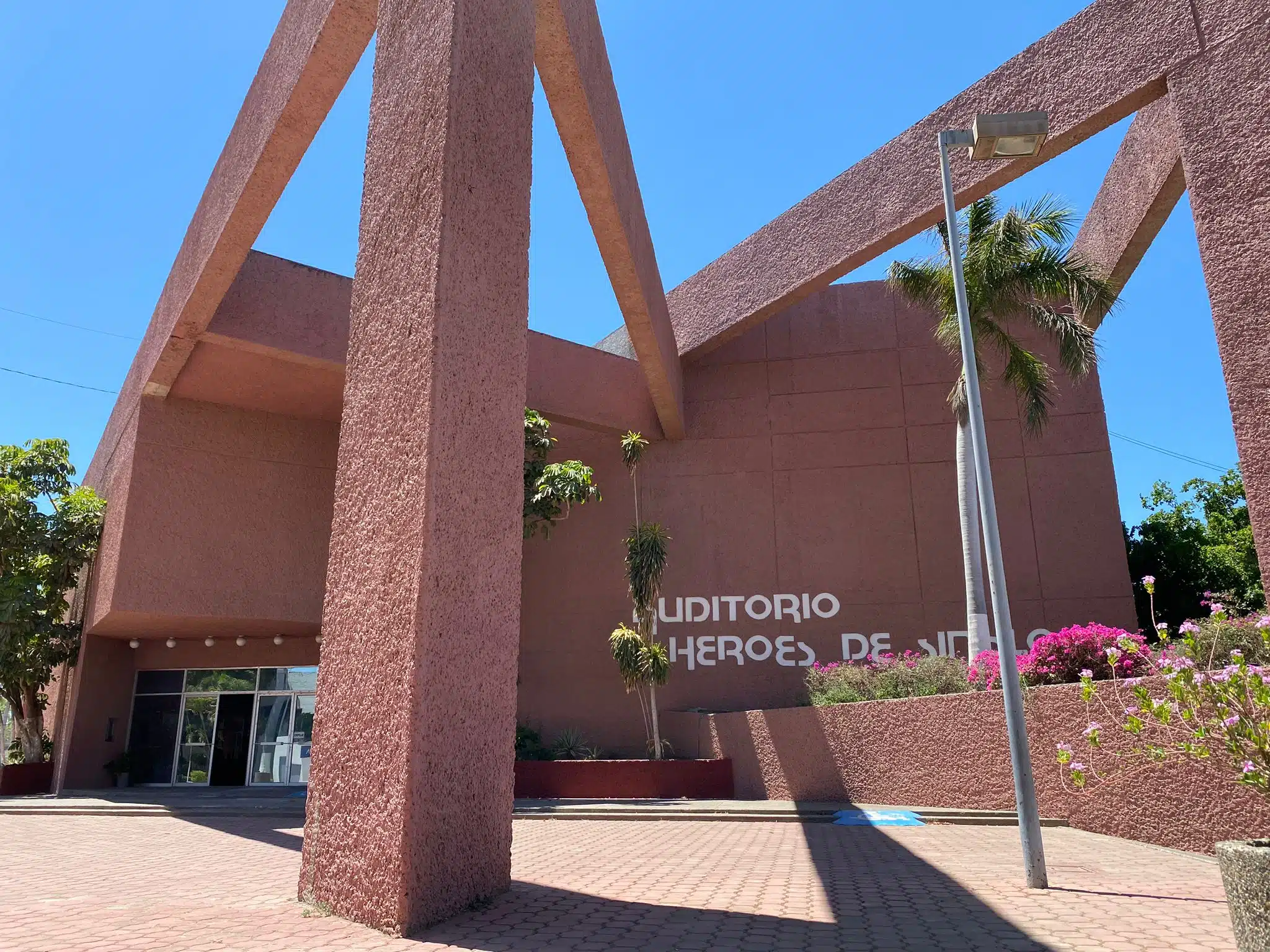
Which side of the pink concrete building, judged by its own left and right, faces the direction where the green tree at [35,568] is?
right

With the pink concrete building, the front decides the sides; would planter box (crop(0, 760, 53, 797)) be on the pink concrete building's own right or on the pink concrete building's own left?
on the pink concrete building's own right

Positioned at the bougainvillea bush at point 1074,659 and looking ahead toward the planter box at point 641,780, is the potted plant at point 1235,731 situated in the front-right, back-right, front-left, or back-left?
back-left

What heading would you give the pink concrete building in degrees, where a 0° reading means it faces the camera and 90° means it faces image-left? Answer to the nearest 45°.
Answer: approximately 0°

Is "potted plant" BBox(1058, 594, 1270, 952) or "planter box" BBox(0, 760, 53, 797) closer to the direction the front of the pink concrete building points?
the potted plant

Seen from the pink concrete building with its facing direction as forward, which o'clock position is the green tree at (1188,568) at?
The green tree is roughly at 8 o'clock from the pink concrete building.
